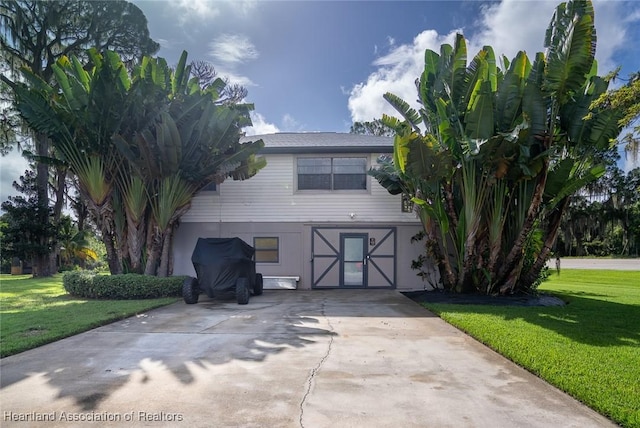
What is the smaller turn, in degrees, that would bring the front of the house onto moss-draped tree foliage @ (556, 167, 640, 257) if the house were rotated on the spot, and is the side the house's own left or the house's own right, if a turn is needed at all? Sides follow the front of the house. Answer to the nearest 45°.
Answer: approximately 135° to the house's own left

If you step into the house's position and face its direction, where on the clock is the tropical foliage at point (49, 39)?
The tropical foliage is roughly at 4 o'clock from the house.

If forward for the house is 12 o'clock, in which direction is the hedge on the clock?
The hedge is roughly at 2 o'clock from the house.

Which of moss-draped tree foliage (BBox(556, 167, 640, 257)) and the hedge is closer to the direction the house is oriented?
the hedge

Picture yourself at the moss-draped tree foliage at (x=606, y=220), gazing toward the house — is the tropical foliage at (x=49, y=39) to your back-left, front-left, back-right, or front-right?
front-right

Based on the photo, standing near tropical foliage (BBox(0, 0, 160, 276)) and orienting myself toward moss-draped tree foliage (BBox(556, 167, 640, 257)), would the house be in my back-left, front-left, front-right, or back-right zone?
front-right

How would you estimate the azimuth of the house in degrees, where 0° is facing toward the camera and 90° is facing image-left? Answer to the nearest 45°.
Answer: approximately 0°
